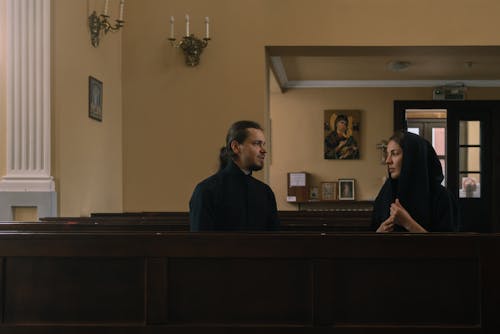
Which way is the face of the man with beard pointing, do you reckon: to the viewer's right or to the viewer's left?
to the viewer's right

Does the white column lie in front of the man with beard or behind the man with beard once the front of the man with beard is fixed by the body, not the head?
behind

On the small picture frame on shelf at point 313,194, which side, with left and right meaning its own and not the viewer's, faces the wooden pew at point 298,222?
front

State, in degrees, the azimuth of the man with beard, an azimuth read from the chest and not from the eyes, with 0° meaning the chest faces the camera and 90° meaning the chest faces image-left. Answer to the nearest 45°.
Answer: approximately 315°

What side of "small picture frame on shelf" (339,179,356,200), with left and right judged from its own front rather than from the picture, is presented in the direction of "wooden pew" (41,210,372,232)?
front

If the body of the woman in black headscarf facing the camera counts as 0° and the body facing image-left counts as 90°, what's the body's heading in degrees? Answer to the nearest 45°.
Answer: approximately 45°

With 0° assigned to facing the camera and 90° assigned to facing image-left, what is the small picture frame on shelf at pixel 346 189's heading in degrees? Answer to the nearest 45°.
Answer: approximately 0°

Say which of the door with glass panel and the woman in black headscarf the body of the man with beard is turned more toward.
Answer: the woman in black headscarf

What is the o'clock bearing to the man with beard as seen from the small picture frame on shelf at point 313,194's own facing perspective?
The man with beard is roughly at 12 o'clock from the small picture frame on shelf.
